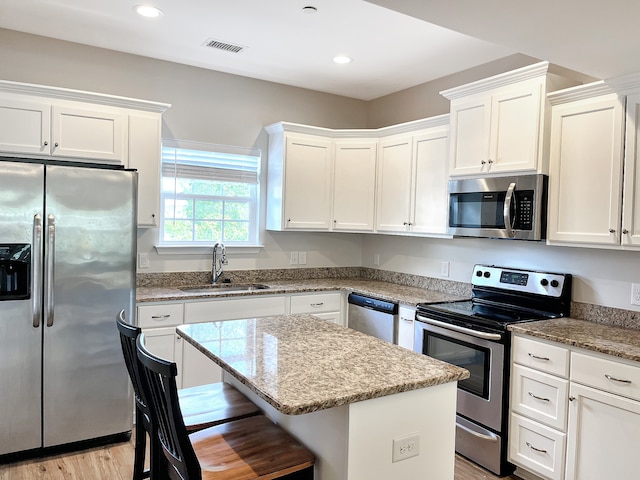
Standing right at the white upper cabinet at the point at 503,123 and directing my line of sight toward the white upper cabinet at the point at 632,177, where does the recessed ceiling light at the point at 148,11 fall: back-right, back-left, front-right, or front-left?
back-right

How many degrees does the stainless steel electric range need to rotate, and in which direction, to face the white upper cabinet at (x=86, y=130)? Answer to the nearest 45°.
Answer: approximately 45° to its right

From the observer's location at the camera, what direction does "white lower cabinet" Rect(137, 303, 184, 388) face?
facing the viewer

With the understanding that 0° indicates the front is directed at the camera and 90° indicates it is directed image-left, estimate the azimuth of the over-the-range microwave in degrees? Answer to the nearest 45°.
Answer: approximately 45°

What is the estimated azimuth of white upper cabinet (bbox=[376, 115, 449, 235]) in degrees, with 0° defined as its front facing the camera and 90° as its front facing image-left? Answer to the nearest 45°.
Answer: approximately 45°

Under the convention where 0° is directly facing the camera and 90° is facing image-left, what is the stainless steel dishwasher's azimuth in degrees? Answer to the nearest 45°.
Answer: approximately 45°

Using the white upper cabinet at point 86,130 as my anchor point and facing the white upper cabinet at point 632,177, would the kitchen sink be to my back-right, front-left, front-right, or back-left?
front-left

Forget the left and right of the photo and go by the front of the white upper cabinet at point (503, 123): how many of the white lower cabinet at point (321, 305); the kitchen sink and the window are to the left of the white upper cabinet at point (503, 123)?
0

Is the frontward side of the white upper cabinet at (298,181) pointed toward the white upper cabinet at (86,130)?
no

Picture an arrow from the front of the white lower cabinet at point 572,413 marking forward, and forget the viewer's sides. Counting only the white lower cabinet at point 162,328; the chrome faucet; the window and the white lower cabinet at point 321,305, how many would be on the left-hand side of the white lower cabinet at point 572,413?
0

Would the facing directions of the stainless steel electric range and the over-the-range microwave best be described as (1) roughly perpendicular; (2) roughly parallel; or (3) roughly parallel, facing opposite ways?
roughly parallel

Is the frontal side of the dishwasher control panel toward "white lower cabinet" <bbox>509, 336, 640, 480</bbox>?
no

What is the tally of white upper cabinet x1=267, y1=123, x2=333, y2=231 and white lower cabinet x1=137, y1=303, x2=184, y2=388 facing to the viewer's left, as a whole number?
0

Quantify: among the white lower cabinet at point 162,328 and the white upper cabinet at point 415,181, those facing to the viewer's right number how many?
0
